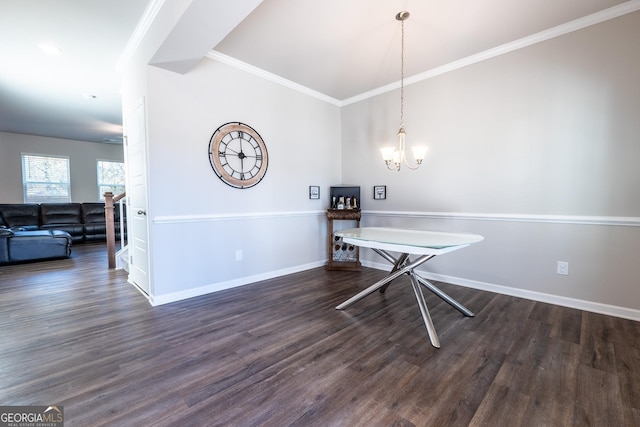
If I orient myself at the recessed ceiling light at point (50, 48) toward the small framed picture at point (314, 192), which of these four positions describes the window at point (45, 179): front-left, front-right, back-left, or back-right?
back-left

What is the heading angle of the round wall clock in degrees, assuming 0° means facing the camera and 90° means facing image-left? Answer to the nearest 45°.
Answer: approximately 315°

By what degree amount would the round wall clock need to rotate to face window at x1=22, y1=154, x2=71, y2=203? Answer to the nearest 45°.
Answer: approximately 180°

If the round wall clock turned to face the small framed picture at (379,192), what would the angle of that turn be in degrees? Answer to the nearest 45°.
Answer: approximately 45° to its left

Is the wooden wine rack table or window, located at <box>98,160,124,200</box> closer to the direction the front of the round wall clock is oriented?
the wooden wine rack table

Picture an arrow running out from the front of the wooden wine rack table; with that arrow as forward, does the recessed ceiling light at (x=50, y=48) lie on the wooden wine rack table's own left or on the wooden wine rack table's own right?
on the wooden wine rack table's own right

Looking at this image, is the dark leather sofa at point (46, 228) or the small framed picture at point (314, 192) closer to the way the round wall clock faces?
the small framed picture

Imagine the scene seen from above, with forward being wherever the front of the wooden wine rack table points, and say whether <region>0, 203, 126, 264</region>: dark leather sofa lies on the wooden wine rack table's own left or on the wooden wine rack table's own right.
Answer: on the wooden wine rack table's own right

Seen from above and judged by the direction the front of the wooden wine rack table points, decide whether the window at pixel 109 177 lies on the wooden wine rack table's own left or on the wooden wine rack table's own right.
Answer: on the wooden wine rack table's own right

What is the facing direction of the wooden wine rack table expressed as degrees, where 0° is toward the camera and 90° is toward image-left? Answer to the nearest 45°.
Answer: approximately 0°

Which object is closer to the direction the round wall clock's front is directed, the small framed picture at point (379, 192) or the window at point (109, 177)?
the small framed picture

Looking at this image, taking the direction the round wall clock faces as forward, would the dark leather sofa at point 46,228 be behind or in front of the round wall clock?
behind

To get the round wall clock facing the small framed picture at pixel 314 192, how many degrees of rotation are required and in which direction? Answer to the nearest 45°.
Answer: approximately 90° to its left

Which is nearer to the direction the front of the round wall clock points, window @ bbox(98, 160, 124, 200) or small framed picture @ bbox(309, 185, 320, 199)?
the small framed picture
